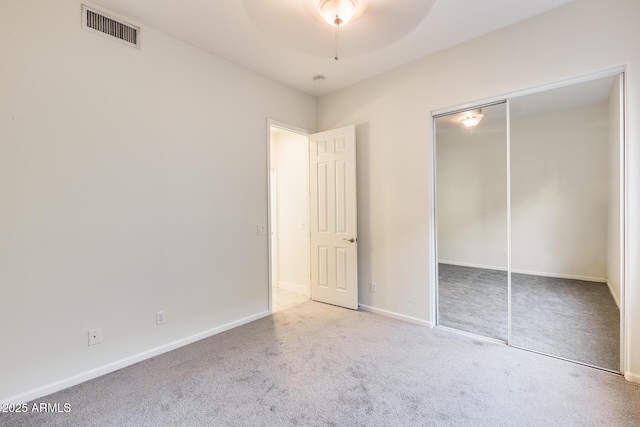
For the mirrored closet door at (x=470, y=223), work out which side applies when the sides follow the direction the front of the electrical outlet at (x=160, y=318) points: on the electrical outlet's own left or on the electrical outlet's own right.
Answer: on the electrical outlet's own left

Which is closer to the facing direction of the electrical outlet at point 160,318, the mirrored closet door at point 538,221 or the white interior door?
the mirrored closet door

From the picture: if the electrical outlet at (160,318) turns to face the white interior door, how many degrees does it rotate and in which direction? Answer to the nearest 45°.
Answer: approximately 90° to its left

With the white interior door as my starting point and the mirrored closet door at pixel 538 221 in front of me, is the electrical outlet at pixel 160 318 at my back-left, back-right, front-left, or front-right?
back-right

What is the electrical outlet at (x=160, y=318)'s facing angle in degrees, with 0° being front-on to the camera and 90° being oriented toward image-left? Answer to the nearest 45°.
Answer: approximately 0°

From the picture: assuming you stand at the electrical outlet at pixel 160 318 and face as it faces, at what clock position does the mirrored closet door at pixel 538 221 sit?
The mirrored closet door is roughly at 10 o'clock from the electrical outlet.
